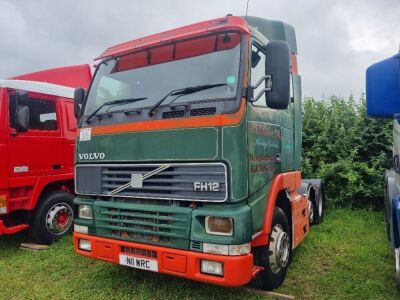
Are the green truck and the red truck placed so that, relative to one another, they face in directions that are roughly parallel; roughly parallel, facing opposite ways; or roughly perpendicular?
roughly parallel

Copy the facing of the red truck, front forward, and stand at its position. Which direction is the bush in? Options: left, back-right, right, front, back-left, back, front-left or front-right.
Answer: back-left

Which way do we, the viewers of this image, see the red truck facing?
facing the viewer and to the left of the viewer

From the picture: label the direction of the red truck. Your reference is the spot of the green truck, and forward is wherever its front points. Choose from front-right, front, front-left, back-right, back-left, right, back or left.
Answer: right

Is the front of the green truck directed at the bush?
no

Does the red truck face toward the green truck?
no

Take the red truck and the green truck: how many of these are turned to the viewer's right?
0
